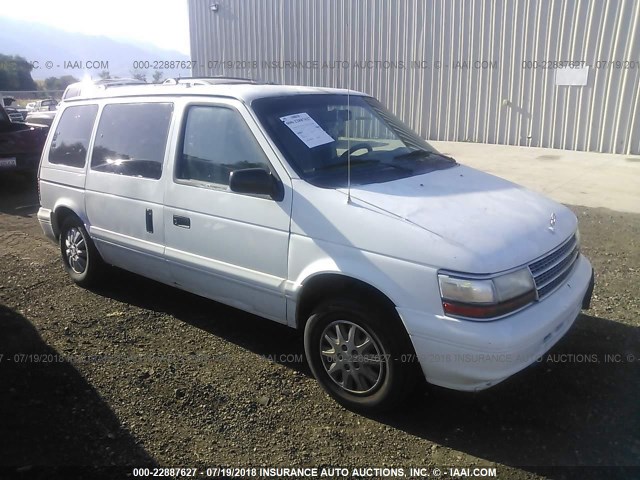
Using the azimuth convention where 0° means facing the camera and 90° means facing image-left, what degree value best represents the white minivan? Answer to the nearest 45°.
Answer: approximately 315°

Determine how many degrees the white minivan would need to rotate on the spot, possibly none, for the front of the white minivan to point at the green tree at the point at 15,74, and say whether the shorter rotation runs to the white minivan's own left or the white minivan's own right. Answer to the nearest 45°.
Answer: approximately 180°
